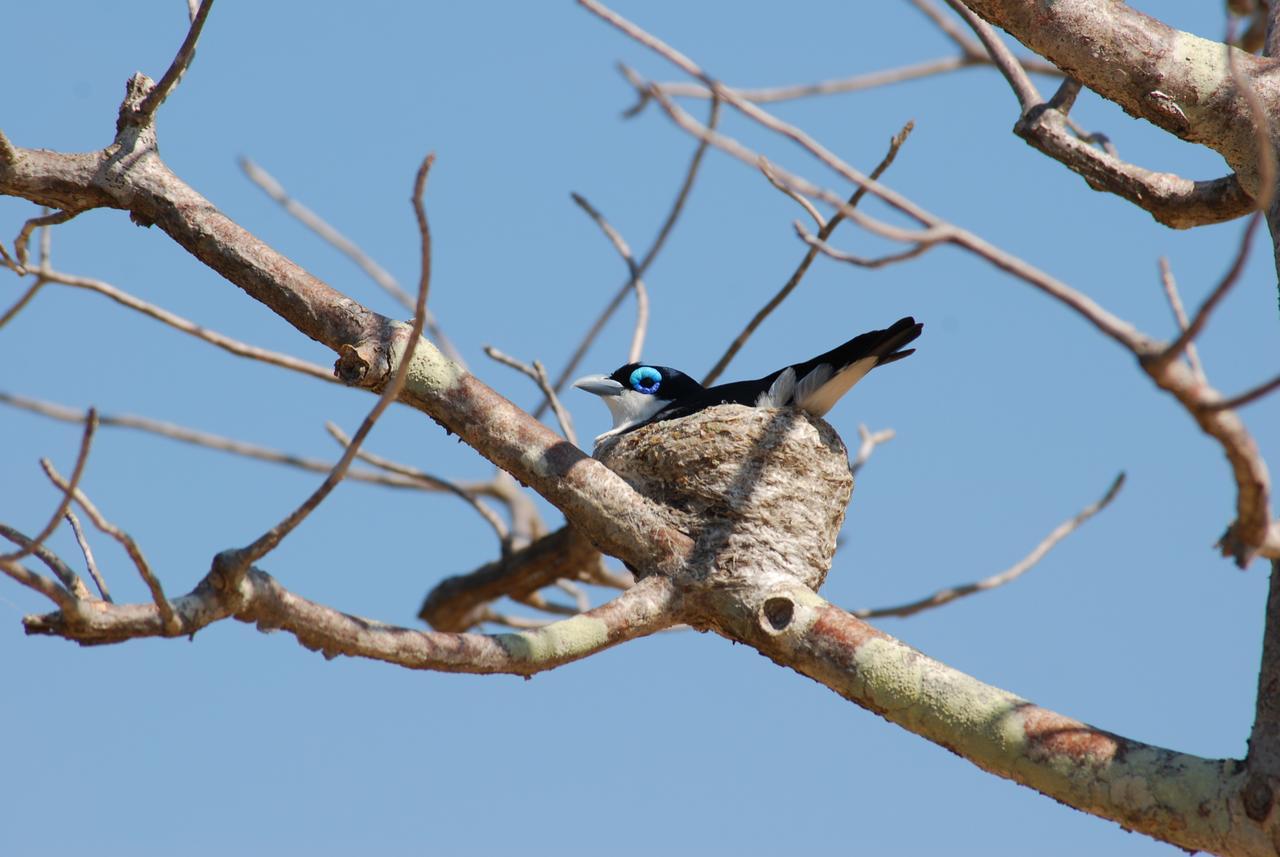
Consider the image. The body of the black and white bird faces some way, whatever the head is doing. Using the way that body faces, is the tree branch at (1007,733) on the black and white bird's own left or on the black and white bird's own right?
on the black and white bird's own left

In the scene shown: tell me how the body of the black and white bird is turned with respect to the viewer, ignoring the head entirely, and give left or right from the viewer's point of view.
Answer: facing to the left of the viewer
